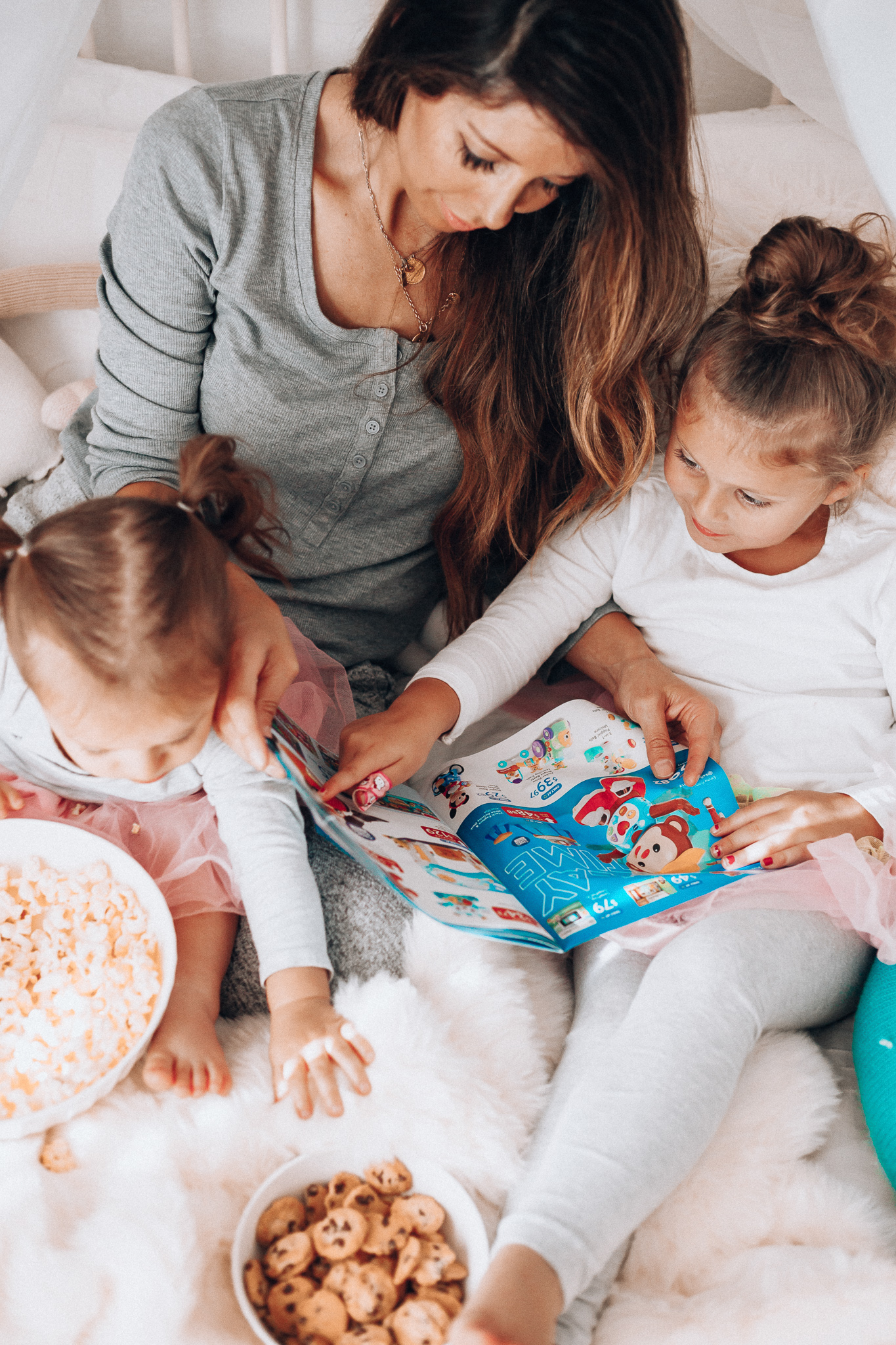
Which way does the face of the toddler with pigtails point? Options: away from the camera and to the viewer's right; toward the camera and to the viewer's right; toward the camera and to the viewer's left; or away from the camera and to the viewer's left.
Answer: toward the camera and to the viewer's right

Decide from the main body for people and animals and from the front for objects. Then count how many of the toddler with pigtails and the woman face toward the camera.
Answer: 2

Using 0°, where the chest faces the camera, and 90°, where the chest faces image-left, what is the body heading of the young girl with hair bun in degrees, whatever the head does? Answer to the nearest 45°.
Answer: approximately 45°

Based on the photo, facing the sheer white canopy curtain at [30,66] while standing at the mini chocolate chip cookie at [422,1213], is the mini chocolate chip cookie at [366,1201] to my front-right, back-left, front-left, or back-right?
front-left

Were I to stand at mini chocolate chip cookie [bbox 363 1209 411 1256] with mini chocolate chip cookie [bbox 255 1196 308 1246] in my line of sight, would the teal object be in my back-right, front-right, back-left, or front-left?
back-right

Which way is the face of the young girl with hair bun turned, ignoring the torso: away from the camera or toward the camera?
toward the camera

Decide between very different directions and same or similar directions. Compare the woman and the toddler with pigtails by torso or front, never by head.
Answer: same or similar directions

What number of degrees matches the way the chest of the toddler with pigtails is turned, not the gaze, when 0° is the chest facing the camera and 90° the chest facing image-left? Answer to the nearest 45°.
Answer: approximately 0°

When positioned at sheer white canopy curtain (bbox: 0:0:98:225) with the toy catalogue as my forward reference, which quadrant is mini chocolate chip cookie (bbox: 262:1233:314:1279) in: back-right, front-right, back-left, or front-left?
front-right
